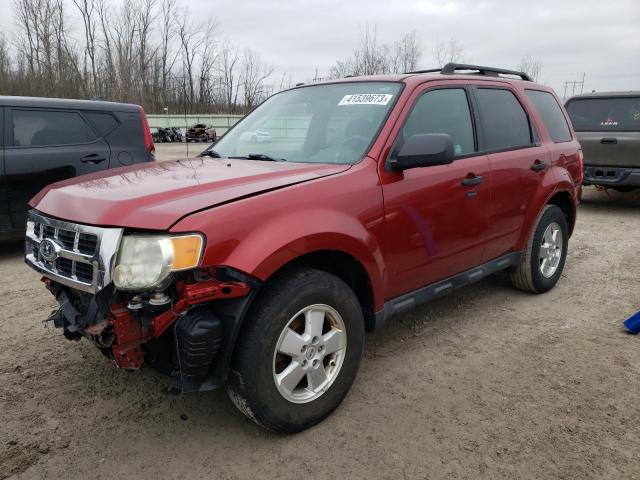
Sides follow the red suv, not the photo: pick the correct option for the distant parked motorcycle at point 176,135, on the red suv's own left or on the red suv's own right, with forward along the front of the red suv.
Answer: on the red suv's own right

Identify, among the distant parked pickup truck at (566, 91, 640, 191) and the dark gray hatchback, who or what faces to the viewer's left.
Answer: the dark gray hatchback

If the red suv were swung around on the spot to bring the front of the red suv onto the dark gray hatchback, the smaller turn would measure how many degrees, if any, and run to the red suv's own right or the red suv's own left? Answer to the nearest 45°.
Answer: approximately 90° to the red suv's own right

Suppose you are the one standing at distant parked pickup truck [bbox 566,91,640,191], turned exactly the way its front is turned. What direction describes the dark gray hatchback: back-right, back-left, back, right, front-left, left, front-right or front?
back-left

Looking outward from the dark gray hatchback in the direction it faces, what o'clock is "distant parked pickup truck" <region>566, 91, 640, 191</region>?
The distant parked pickup truck is roughly at 6 o'clock from the dark gray hatchback.

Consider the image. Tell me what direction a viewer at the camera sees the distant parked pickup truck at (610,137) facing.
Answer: facing away from the viewer

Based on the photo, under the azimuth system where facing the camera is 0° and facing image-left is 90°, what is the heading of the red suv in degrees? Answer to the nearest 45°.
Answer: approximately 45°

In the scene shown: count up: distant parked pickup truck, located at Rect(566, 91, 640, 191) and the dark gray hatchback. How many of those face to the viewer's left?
1

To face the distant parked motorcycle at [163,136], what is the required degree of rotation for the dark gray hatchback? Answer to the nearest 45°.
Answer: approximately 90° to its right

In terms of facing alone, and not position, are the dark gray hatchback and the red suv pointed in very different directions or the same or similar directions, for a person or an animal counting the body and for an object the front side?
same or similar directions

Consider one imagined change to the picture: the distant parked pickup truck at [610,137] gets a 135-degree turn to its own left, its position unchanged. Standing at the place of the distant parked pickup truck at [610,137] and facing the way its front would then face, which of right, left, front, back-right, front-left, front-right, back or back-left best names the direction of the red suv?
front-left

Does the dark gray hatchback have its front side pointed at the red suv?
no

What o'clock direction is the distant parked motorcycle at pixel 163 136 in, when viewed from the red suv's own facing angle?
The distant parked motorcycle is roughly at 4 o'clock from the red suv.

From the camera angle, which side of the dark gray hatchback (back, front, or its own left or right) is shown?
left

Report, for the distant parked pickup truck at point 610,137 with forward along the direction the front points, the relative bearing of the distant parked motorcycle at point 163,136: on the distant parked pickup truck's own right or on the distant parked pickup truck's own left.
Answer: on the distant parked pickup truck's own left

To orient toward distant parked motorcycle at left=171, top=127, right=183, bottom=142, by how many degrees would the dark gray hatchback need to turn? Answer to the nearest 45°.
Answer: approximately 90° to its right
